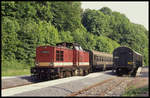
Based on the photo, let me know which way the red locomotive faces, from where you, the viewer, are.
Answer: facing the viewer and to the left of the viewer

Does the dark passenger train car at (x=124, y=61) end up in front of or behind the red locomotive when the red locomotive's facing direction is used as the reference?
behind
